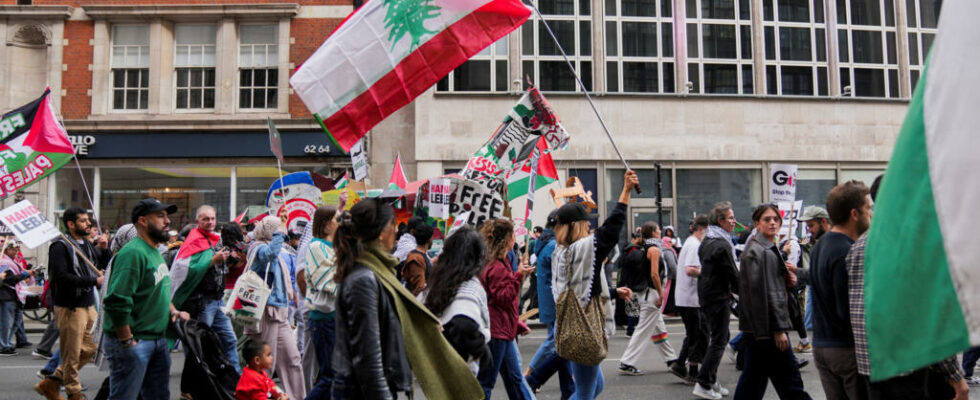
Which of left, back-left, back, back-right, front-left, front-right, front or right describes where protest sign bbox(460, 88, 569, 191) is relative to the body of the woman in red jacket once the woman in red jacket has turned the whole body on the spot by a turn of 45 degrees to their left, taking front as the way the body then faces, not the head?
front-left

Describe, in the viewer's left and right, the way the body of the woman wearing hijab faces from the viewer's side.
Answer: facing to the right of the viewer

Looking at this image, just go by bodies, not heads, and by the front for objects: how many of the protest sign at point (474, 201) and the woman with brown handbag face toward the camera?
1

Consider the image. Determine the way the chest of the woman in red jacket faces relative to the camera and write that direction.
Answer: to the viewer's right

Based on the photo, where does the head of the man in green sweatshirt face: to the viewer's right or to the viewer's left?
to the viewer's right

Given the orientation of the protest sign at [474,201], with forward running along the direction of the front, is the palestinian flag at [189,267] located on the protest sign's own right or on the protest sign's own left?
on the protest sign's own right

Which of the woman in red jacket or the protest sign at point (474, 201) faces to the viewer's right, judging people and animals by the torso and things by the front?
the woman in red jacket

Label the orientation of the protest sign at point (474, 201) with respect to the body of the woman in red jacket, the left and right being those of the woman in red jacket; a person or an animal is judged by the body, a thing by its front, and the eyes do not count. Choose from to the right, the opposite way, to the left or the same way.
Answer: to the right

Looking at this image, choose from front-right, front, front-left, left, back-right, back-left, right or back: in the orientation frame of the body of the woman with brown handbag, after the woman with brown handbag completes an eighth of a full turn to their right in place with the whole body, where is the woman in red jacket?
back
